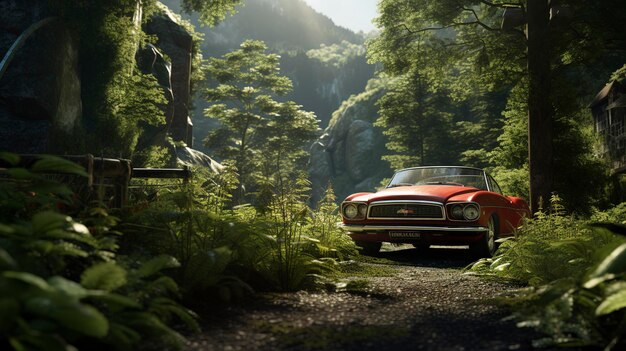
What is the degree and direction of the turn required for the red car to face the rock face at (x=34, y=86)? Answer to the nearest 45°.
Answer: approximately 45° to its right

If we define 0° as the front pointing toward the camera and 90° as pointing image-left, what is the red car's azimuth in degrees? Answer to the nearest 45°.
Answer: approximately 45°

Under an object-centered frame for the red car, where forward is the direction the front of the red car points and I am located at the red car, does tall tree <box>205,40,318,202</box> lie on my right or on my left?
on my right

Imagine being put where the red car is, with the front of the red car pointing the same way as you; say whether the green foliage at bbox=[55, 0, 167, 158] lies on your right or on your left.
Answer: on your right

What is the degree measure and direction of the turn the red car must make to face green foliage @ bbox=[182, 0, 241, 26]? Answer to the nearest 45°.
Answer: approximately 90° to its right

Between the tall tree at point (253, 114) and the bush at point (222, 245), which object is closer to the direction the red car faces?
the bush

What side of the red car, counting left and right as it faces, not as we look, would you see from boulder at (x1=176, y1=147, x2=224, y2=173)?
right

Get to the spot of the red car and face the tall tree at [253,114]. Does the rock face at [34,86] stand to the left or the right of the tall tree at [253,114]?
left

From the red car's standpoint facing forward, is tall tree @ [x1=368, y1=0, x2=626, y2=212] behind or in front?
behind
